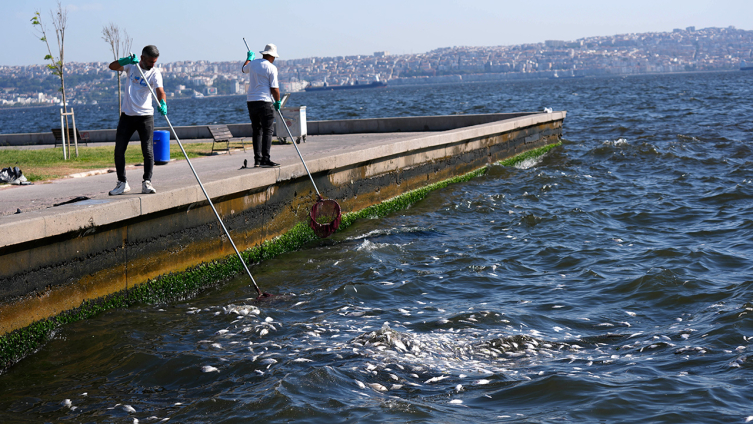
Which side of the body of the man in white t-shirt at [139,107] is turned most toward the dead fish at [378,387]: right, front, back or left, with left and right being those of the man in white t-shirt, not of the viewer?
front

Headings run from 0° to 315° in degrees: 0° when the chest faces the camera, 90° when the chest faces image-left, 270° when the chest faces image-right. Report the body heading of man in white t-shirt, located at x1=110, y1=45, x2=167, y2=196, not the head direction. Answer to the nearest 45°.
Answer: approximately 0°

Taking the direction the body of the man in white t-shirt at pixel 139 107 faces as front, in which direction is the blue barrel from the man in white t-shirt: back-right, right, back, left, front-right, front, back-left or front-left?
back

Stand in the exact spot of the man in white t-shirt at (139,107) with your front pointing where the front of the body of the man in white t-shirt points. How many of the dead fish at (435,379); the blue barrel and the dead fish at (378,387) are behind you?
1

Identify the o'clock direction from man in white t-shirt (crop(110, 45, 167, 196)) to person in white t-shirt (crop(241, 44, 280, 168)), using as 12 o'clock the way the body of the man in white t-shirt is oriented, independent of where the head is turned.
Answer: The person in white t-shirt is roughly at 7 o'clock from the man in white t-shirt.
